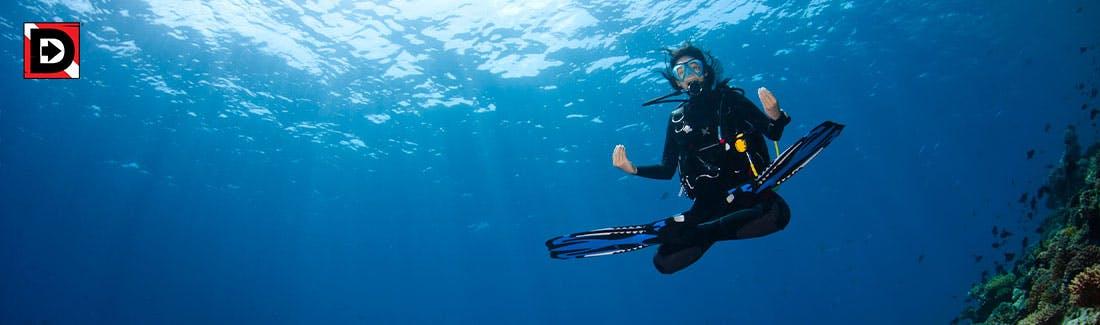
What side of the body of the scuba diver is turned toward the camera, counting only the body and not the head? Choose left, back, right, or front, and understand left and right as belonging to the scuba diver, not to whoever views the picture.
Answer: front
